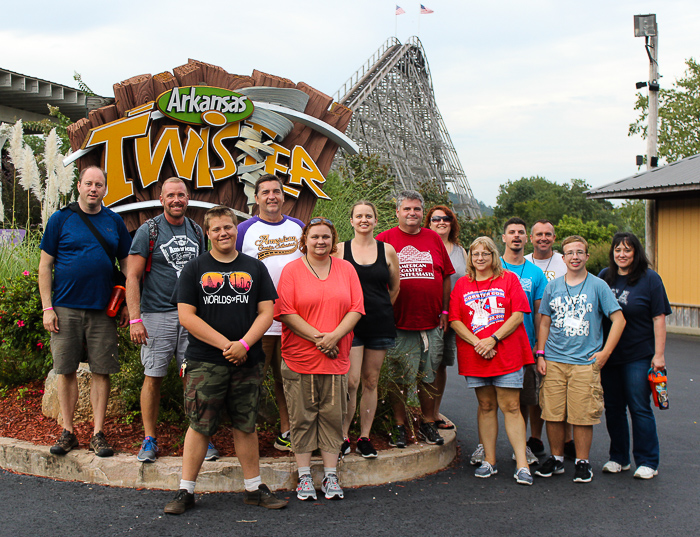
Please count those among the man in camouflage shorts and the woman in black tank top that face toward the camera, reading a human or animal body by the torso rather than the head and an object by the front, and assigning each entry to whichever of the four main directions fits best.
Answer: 2

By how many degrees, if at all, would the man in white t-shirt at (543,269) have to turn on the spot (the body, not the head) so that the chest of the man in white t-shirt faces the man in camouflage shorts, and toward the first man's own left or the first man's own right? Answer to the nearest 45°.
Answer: approximately 45° to the first man's own right

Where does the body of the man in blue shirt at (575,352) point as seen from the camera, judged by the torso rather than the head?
toward the camera

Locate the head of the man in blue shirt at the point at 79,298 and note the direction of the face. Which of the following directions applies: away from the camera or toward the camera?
toward the camera

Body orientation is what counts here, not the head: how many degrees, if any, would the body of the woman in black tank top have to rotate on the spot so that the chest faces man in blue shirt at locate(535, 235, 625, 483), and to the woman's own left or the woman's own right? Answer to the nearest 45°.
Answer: approximately 90° to the woman's own left

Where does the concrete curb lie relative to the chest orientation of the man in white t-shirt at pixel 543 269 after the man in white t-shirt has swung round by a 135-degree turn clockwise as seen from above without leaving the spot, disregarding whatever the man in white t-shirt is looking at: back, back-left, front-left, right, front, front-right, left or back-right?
left

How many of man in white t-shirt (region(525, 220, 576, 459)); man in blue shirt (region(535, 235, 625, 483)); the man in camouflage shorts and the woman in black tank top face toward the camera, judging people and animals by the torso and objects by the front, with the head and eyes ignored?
4

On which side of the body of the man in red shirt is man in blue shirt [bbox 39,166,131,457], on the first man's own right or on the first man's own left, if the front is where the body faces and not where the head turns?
on the first man's own right

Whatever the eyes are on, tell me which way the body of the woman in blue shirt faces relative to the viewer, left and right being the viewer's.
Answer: facing the viewer and to the left of the viewer

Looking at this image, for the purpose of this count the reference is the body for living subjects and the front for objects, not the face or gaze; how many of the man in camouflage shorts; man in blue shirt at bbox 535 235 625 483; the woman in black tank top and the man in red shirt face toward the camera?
4

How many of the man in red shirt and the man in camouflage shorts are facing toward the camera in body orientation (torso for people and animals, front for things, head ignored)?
2

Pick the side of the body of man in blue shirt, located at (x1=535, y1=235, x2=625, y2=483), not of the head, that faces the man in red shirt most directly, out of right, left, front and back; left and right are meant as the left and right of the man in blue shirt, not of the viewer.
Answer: right

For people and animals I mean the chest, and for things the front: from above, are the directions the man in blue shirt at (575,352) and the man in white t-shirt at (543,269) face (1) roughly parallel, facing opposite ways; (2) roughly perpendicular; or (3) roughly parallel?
roughly parallel

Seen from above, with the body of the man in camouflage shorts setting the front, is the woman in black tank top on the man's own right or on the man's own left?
on the man's own left

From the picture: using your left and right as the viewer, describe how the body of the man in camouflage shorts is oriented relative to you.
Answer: facing the viewer

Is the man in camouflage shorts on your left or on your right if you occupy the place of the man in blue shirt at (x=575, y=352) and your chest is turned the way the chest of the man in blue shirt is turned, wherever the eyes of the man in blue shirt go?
on your right

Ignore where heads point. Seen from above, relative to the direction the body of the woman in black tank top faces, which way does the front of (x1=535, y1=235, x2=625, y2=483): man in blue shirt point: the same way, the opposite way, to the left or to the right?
the same way

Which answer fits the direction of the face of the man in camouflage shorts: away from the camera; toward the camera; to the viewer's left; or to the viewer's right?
toward the camera

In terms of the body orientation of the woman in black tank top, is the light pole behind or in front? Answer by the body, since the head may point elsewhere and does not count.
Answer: behind

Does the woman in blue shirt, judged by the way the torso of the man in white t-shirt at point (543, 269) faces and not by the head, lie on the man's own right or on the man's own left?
on the man's own left
